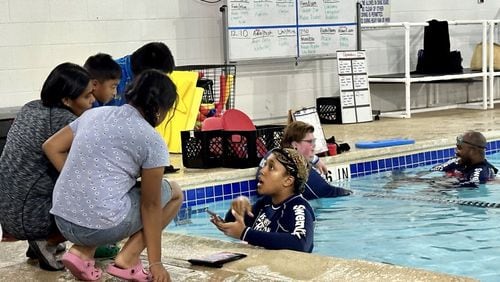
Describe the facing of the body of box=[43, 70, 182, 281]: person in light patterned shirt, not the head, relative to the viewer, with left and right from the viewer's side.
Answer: facing away from the viewer and to the right of the viewer

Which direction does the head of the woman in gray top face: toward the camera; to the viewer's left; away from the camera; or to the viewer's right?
to the viewer's right

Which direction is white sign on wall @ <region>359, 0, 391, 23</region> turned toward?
toward the camera

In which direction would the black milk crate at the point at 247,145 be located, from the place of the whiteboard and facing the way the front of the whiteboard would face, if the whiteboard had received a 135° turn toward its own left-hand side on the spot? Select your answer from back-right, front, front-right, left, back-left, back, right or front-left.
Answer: back-right

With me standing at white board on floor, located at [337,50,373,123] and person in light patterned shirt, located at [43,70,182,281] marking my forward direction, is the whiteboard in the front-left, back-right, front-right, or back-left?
front-right

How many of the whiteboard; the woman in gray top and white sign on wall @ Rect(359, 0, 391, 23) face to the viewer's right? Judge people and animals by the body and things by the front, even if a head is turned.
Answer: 1

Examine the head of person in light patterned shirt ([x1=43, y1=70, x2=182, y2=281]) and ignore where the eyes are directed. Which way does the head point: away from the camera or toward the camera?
away from the camera

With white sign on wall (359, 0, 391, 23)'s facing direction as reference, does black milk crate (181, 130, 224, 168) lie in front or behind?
in front

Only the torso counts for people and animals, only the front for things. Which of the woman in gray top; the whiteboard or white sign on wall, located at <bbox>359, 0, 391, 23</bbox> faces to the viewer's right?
the woman in gray top

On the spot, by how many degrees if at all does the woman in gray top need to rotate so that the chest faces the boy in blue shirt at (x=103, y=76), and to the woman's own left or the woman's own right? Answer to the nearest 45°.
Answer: approximately 45° to the woman's own left

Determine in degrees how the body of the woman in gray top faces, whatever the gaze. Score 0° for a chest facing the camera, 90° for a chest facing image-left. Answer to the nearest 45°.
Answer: approximately 270°

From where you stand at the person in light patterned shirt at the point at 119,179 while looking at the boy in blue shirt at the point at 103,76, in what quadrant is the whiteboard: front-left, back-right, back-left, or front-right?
front-right

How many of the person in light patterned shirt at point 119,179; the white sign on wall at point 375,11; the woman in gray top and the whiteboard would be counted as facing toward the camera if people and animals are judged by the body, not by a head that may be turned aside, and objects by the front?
2

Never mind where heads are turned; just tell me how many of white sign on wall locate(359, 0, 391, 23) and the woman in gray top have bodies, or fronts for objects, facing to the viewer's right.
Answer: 1
